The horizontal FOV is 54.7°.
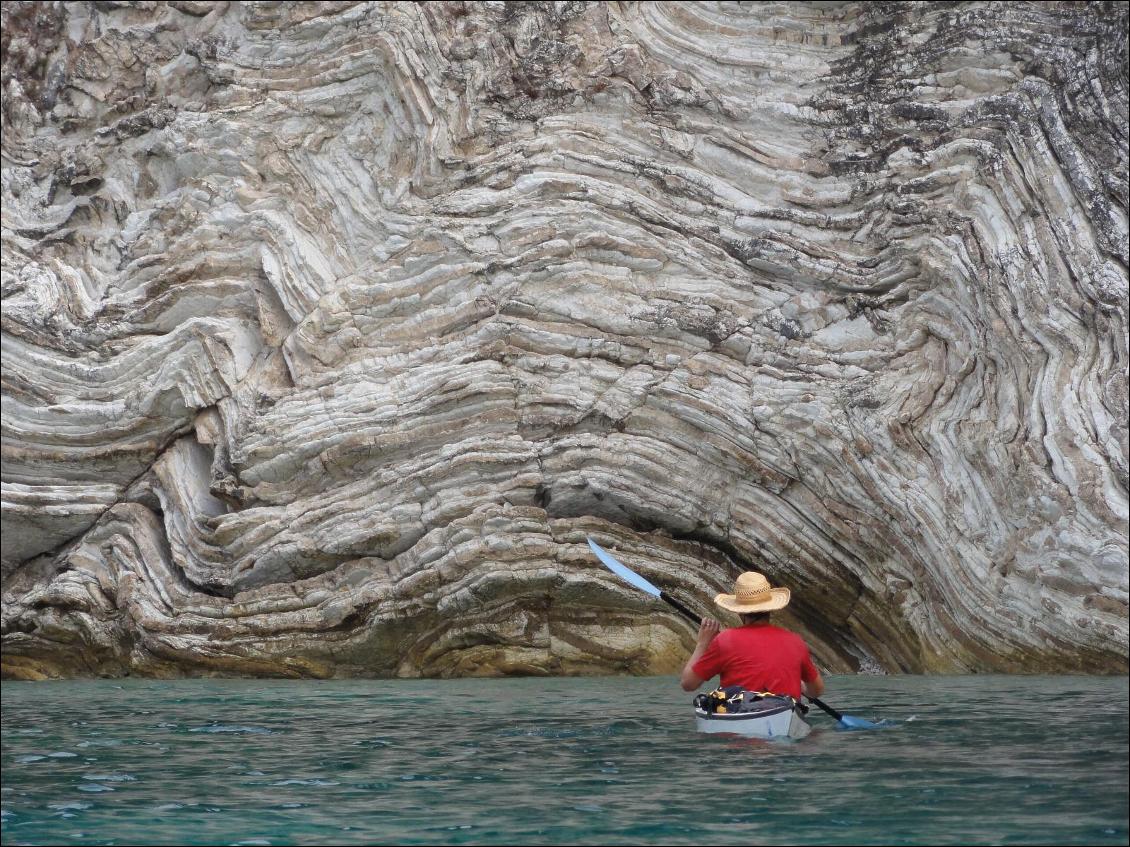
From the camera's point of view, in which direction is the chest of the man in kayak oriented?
away from the camera
